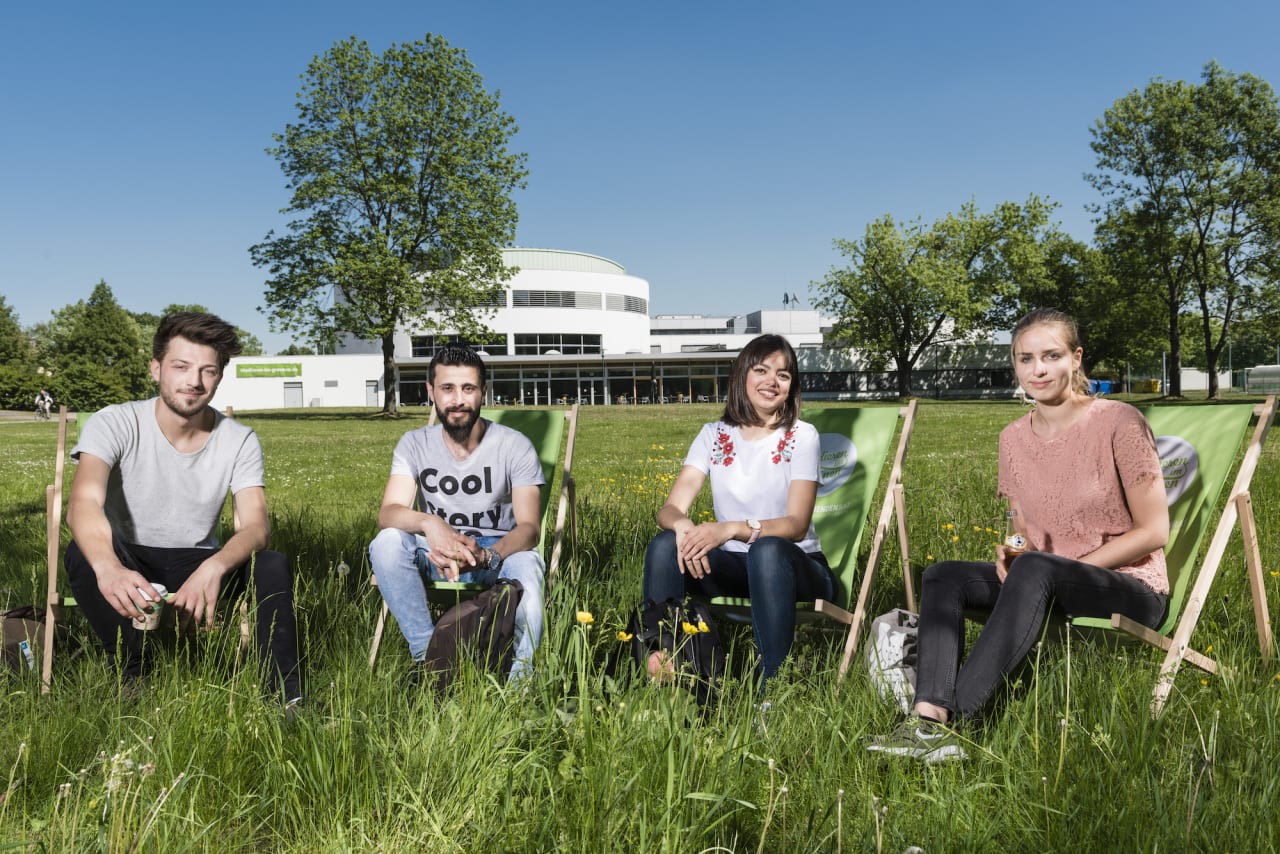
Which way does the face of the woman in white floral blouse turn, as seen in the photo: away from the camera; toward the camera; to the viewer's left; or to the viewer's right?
toward the camera

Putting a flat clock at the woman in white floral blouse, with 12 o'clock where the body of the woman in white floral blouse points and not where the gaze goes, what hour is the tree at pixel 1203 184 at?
The tree is roughly at 7 o'clock from the woman in white floral blouse.

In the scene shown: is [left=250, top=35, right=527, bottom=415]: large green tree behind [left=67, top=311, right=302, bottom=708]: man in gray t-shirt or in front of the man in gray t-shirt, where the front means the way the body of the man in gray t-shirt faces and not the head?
behind

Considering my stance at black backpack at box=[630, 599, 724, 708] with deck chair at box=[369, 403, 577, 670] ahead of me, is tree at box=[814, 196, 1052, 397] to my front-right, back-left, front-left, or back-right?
front-right

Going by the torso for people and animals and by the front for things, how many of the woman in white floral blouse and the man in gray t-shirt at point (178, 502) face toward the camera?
2

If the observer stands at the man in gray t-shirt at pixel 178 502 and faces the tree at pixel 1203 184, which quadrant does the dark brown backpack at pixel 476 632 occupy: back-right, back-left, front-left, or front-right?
front-right

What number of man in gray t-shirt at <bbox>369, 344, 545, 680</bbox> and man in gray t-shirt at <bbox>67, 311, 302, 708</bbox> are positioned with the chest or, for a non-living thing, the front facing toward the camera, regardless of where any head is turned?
2

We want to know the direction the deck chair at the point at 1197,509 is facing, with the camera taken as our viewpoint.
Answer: facing the viewer and to the left of the viewer

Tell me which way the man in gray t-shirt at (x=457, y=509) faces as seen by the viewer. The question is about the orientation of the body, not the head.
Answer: toward the camera

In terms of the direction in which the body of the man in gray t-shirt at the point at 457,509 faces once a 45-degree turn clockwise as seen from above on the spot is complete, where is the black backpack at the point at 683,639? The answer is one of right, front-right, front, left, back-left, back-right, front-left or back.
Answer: left

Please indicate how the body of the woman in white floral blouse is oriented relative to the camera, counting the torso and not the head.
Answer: toward the camera

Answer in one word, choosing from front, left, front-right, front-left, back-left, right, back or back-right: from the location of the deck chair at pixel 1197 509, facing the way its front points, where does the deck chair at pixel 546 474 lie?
front-right

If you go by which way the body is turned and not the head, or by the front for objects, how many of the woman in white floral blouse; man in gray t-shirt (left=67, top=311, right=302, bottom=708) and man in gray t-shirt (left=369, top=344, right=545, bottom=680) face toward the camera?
3

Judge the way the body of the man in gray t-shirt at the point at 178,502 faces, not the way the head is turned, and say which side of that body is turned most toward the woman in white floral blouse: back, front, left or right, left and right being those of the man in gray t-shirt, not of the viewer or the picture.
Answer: left

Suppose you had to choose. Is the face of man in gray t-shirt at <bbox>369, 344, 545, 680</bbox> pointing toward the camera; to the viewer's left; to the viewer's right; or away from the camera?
toward the camera

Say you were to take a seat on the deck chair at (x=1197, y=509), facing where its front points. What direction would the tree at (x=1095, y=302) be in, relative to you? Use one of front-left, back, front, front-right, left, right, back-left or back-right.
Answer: back-right
